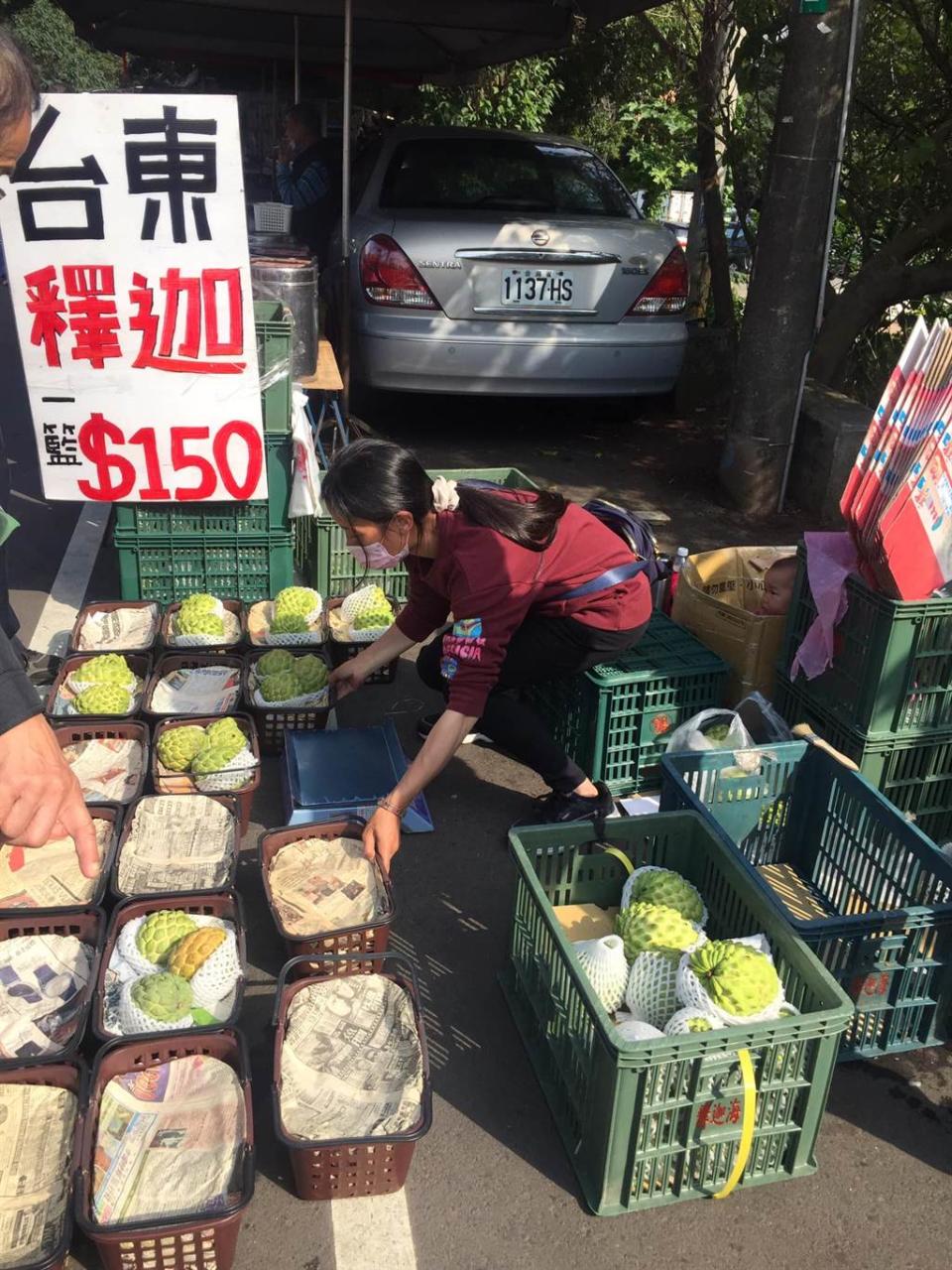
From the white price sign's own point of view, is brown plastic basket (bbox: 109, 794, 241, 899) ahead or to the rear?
ahead

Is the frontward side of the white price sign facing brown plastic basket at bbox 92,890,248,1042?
yes

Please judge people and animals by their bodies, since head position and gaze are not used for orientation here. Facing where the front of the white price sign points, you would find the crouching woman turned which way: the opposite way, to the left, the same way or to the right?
to the right

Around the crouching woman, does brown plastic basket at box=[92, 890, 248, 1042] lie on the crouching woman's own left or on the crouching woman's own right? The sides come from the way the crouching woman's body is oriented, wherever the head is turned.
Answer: on the crouching woman's own left

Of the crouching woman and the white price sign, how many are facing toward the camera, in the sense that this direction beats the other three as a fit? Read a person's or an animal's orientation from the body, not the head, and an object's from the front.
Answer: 1

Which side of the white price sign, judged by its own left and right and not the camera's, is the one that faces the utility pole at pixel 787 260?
left

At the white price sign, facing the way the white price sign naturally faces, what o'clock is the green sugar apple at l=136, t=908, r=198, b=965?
The green sugar apple is roughly at 12 o'clock from the white price sign.

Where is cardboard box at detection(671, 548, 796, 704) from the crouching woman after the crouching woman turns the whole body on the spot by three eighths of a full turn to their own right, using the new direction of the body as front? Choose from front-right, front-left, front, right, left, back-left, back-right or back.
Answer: front

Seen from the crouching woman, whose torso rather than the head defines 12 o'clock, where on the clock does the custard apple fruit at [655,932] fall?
The custard apple fruit is roughly at 8 o'clock from the crouching woman.

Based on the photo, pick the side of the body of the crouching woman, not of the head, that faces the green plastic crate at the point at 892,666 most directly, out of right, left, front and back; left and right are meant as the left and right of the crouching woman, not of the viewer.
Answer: back

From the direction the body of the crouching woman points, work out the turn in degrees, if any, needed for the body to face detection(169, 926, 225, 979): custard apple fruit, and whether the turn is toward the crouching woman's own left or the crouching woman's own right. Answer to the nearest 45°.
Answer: approximately 45° to the crouching woman's own left

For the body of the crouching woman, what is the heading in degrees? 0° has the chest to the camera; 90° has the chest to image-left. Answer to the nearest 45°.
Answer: approximately 90°

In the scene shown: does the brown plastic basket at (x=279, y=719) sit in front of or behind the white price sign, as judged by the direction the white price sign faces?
in front
